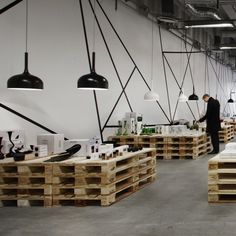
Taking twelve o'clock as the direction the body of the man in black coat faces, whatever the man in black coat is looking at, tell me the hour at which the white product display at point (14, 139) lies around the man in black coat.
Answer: The white product display is roughly at 10 o'clock from the man in black coat.

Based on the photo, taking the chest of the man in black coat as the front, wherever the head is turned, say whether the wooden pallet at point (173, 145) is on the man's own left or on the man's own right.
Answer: on the man's own left

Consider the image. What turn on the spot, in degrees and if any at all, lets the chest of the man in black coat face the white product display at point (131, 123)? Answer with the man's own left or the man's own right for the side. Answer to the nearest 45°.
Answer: approximately 45° to the man's own left

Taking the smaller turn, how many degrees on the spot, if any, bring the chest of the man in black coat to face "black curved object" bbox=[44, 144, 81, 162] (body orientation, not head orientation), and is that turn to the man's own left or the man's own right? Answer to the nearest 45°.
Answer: approximately 90° to the man's own left

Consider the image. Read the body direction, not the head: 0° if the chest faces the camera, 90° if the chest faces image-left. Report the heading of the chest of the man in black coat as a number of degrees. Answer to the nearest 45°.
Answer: approximately 90°

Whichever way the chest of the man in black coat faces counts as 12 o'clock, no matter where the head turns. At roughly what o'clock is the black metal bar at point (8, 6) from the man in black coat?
The black metal bar is roughly at 10 o'clock from the man in black coat.

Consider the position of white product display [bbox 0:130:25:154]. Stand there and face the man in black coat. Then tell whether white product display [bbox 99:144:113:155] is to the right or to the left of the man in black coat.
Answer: right

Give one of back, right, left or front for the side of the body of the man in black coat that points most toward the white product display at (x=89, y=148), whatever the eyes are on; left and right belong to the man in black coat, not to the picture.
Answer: left
